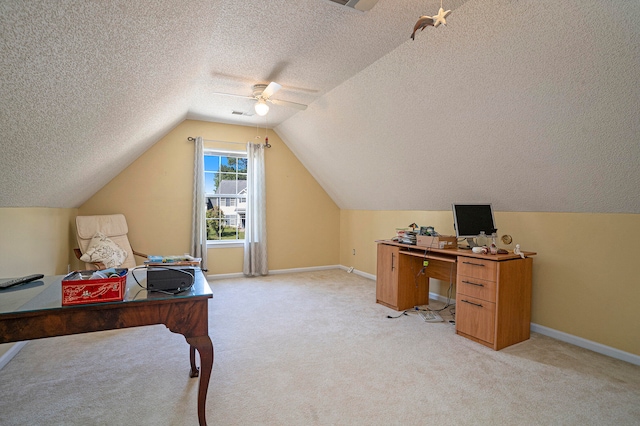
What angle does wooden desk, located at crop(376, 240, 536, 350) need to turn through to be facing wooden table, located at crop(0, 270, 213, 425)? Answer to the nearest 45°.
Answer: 0° — it already faces it

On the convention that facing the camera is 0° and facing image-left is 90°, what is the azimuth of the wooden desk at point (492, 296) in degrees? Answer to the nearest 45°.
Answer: approximately 45°

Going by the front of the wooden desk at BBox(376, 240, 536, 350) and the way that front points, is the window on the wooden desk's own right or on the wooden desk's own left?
on the wooden desk's own right
